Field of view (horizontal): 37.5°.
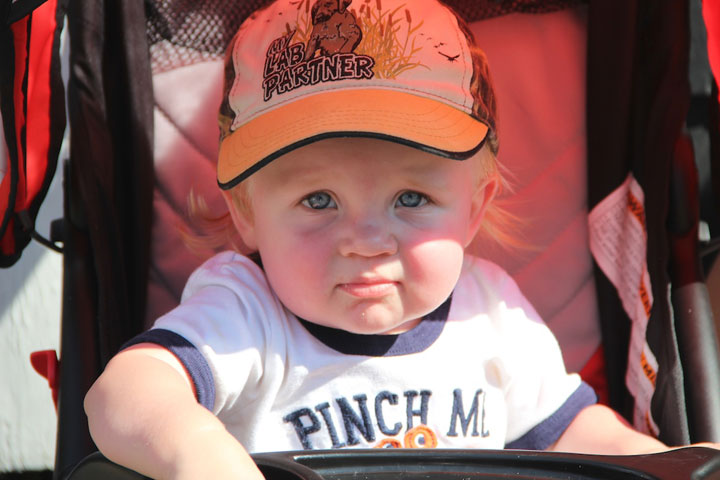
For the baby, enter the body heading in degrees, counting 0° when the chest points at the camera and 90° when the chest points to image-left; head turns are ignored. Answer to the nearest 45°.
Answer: approximately 0°
